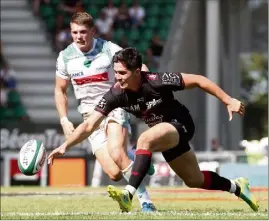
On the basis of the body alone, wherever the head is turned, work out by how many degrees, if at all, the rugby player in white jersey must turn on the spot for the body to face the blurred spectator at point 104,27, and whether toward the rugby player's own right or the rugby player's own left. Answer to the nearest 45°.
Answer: approximately 135° to the rugby player's own right

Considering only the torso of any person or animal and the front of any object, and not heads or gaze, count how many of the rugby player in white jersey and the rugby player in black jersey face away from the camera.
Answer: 0

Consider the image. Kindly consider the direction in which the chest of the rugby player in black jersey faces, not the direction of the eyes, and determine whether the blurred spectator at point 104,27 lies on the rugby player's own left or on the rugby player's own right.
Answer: on the rugby player's own right

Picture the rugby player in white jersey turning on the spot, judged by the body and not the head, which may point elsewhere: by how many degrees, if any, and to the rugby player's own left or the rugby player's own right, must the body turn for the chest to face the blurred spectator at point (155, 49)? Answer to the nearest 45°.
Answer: approximately 135° to the rugby player's own right

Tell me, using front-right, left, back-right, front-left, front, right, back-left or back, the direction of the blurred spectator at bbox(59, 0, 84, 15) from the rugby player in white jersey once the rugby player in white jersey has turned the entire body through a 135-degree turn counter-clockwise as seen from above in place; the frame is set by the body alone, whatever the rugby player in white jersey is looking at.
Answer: left

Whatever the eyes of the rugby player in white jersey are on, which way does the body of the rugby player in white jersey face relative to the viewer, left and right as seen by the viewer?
facing the viewer and to the left of the viewer

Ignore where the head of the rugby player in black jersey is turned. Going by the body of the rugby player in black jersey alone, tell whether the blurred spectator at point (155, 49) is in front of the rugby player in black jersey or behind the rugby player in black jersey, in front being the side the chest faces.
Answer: behind

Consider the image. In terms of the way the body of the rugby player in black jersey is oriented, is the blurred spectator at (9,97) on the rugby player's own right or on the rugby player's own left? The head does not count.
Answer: on the rugby player's own right

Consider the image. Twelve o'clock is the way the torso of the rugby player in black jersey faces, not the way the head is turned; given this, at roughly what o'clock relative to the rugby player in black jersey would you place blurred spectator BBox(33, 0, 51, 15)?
The blurred spectator is roughly at 4 o'clock from the rugby player in black jersey.
